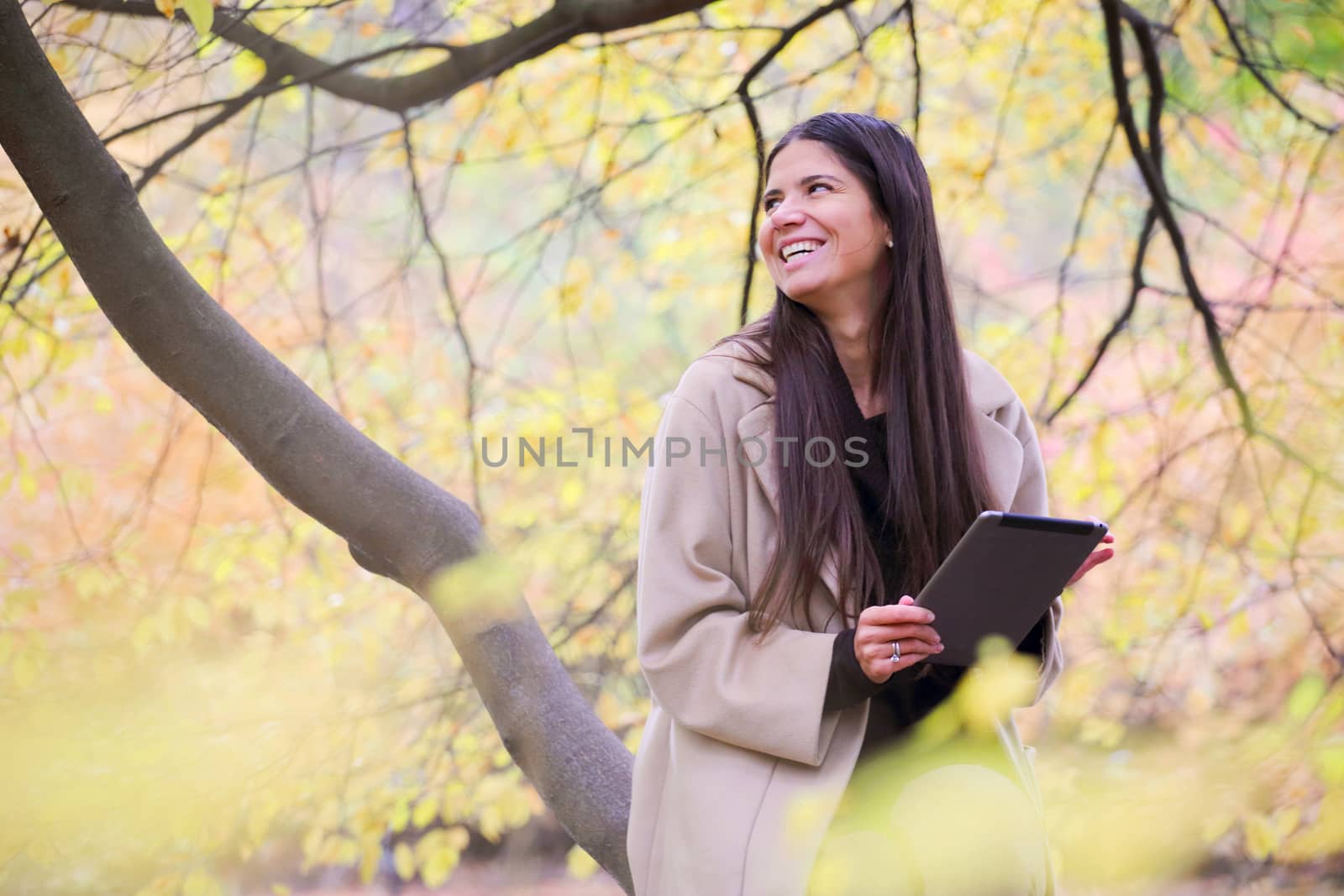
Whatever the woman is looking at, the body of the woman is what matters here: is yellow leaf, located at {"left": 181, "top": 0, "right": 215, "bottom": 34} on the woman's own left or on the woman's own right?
on the woman's own right

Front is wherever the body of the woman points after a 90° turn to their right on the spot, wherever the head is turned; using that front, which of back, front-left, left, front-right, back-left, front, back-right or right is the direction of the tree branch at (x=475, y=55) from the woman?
right

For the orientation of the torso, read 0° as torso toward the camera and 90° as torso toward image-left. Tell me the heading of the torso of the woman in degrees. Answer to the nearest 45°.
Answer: approximately 315°

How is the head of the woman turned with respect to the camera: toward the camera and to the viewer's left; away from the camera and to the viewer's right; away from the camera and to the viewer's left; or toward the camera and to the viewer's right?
toward the camera and to the viewer's left
